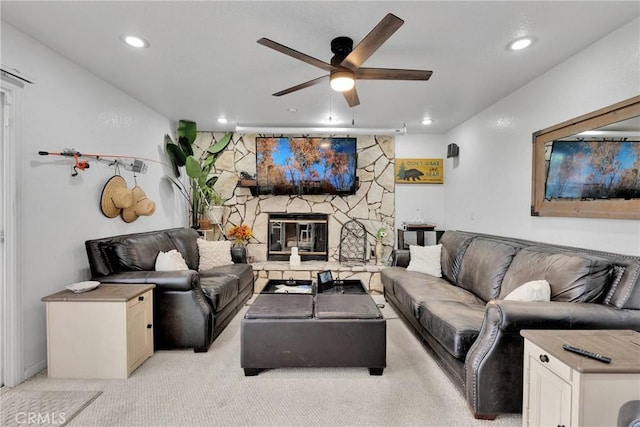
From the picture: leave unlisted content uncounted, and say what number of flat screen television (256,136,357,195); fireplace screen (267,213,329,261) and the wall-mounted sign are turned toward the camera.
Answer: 3

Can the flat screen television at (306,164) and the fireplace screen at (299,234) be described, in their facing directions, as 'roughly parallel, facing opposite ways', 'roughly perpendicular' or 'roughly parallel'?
roughly parallel

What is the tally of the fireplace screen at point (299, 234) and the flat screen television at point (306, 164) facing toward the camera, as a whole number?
2

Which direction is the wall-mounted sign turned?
toward the camera

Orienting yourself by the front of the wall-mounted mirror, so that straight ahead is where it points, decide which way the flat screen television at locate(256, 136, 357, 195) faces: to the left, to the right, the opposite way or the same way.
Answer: to the left

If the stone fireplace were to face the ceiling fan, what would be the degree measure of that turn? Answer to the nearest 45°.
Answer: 0° — it already faces it

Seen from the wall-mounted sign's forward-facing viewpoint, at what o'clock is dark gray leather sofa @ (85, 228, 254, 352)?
The dark gray leather sofa is roughly at 1 o'clock from the wall-mounted sign.

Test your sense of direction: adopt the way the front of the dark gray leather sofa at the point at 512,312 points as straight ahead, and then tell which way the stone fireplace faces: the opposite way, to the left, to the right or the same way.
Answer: to the left

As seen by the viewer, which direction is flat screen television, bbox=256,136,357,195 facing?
toward the camera

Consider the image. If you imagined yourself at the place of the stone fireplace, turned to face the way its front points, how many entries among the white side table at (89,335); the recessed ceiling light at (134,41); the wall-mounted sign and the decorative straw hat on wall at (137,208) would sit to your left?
1

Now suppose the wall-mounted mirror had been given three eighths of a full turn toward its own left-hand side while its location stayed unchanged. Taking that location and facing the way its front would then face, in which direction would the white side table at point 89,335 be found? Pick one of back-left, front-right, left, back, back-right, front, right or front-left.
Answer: back-right

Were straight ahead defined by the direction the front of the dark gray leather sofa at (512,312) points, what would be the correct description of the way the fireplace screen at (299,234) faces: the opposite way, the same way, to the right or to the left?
to the left

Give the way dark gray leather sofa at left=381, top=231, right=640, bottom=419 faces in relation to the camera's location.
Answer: facing the viewer and to the left of the viewer

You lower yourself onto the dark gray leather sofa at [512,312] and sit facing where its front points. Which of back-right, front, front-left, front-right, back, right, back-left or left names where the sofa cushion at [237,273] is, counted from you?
front-right

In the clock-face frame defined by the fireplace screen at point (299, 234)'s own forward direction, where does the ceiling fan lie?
The ceiling fan is roughly at 12 o'clock from the fireplace screen.

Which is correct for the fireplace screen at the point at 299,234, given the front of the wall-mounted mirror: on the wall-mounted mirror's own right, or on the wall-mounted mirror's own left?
on the wall-mounted mirror's own right

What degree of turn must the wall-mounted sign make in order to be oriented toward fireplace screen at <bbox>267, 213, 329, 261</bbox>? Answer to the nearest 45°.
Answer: approximately 90° to its right

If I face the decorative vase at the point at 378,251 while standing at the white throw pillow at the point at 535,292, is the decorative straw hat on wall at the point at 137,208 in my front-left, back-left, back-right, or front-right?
front-left
